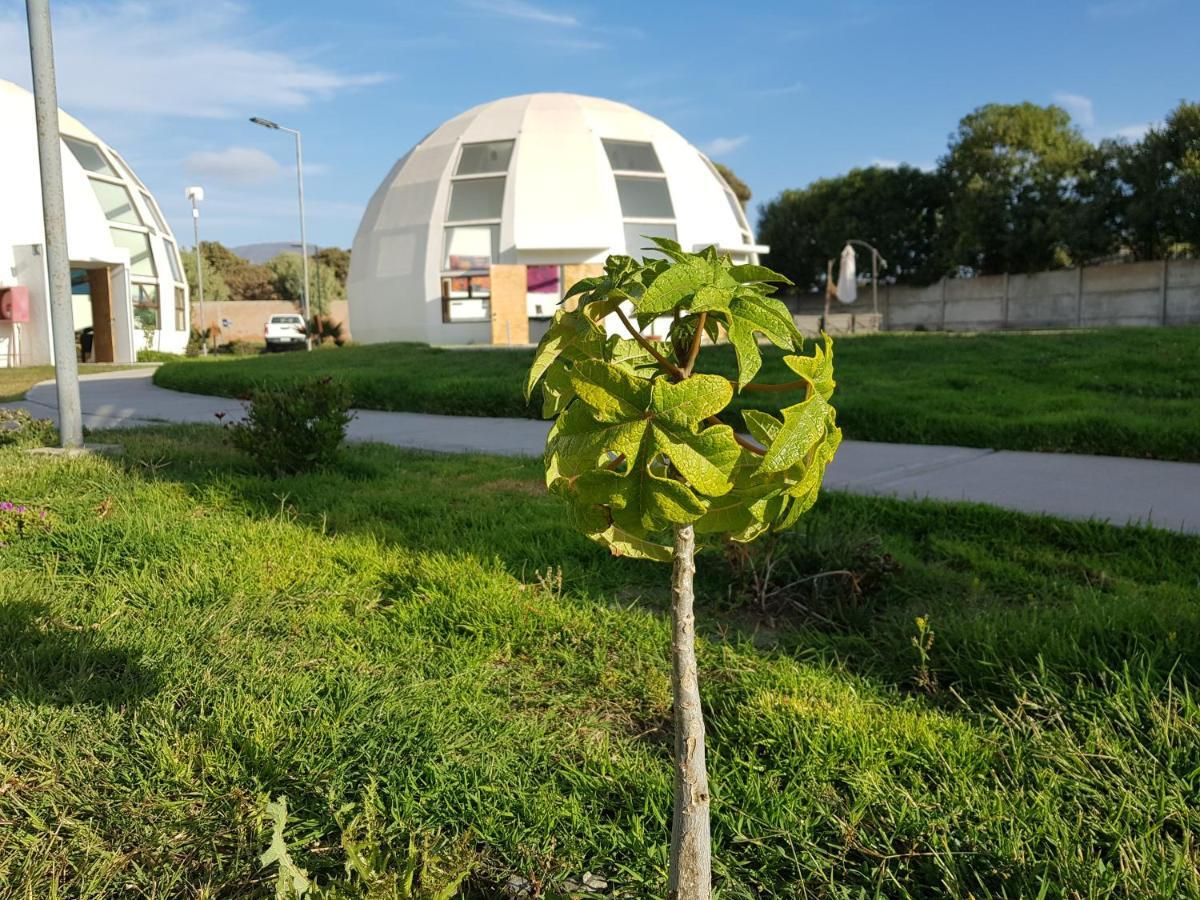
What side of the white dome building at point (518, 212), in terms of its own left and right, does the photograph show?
front

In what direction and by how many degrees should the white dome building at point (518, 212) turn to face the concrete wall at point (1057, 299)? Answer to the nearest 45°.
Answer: approximately 90° to its left

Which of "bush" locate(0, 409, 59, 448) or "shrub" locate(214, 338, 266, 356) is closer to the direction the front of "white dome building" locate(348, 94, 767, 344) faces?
the bush

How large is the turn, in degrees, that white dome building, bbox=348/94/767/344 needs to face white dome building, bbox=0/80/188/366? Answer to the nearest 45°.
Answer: approximately 90° to its right

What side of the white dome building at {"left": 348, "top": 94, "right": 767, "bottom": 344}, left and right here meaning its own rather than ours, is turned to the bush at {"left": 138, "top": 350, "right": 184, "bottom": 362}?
right

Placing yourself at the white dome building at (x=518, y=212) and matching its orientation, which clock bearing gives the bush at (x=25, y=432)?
The bush is roughly at 12 o'clock from the white dome building.

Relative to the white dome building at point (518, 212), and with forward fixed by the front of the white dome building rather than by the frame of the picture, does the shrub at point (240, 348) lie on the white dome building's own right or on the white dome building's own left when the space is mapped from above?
on the white dome building's own right

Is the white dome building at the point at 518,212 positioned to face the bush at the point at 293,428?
yes

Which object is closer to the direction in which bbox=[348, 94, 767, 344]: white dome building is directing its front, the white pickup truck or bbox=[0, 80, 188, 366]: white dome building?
the white dome building

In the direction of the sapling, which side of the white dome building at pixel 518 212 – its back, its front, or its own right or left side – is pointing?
front

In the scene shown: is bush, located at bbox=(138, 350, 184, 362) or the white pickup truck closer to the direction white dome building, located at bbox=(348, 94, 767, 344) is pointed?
the bush

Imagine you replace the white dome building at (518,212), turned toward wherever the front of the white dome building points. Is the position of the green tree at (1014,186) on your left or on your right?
on your left
